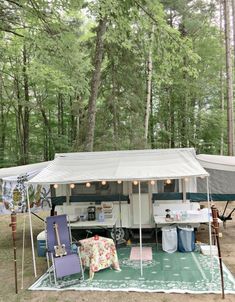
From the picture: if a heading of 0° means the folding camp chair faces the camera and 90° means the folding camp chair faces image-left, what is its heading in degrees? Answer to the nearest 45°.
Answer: approximately 315°

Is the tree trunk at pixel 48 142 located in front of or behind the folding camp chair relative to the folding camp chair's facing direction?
behind

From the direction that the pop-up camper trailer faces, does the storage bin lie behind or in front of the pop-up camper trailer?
in front

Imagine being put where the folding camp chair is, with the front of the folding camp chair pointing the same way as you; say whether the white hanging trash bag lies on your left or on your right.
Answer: on your left

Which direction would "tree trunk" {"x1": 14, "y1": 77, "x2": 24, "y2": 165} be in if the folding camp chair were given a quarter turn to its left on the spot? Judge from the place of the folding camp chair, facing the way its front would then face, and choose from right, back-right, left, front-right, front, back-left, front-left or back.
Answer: front-left

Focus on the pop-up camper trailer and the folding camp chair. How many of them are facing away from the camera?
0

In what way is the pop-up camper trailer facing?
to the viewer's right

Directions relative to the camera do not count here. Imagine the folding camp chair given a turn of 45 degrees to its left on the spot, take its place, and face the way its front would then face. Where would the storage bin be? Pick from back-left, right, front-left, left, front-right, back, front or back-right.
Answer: front
